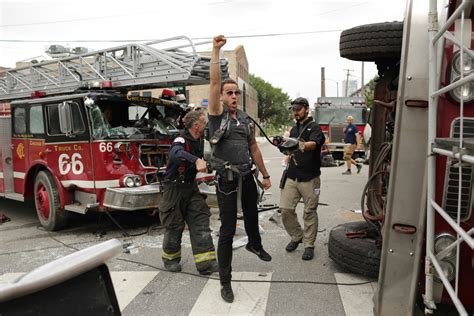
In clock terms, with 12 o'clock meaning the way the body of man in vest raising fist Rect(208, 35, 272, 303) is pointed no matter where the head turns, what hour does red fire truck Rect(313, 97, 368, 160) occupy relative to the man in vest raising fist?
The red fire truck is roughly at 8 o'clock from the man in vest raising fist.

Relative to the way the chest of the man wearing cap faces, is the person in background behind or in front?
behind

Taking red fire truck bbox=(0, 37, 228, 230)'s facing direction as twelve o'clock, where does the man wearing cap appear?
The man wearing cap is roughly at 12 o'clock from the red fire truck.

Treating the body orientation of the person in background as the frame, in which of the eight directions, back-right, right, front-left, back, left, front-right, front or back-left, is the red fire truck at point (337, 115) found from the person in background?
back-right

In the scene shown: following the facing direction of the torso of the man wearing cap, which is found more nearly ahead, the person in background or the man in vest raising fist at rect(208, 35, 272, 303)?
the man in vest raising fist

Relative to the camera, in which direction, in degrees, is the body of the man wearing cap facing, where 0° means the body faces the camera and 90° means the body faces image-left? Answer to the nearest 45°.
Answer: approximately 45°

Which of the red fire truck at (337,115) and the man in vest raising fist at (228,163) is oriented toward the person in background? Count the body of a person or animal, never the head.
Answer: the red fire truck

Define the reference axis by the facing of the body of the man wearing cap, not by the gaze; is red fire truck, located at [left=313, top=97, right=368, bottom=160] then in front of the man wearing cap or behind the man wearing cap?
behind

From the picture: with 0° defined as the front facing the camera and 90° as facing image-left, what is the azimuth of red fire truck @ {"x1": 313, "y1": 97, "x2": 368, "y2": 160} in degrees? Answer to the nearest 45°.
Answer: approximately 0°
